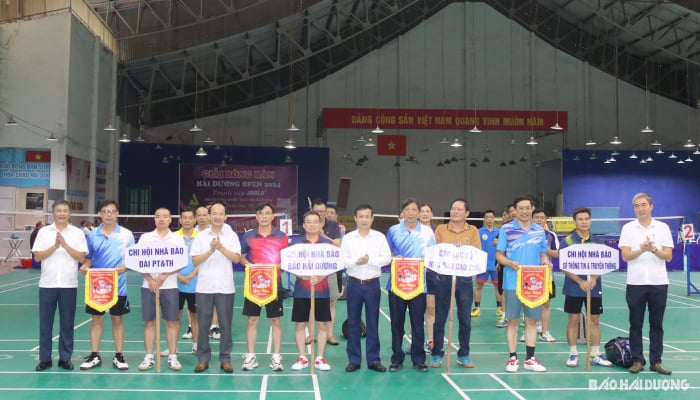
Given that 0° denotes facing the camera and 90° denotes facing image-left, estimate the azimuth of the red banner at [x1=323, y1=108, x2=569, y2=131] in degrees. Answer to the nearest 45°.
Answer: approximately 0°

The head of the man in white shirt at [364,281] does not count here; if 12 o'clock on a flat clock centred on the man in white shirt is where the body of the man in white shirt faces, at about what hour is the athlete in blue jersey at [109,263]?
The athlete in blue jersey is roughly at 3 o'clock from the man in white shirt.

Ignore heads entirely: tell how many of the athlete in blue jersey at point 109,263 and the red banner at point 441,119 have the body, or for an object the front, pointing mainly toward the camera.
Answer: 2

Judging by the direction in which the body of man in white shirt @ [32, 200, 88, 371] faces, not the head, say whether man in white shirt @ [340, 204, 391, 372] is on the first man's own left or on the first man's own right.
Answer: on the first man's own left

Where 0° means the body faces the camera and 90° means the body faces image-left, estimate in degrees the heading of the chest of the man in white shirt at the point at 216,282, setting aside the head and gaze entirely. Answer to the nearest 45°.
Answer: approximately 0°

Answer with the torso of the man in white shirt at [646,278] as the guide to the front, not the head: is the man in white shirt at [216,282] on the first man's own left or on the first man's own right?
on the first man's own right
